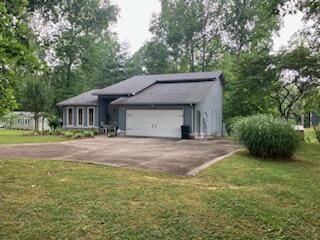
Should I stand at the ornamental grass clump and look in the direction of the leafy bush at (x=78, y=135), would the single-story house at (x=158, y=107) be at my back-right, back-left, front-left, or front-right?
front-right

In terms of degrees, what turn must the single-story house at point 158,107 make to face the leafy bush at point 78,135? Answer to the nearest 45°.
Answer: approximately 90° to its right

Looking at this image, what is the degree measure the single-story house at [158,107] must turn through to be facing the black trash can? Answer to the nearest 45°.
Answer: approximately 45° to its left

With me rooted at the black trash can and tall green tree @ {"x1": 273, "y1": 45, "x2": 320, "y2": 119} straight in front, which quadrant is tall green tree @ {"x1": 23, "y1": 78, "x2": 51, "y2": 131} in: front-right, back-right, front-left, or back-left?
back-left

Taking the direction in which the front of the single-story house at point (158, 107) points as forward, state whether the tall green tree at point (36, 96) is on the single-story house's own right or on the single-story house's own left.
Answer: on the single-story house's own right

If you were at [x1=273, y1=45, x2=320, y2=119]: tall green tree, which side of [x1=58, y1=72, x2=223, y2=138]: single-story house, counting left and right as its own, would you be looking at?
left

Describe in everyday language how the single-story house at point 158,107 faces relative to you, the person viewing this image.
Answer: facing the viewer
